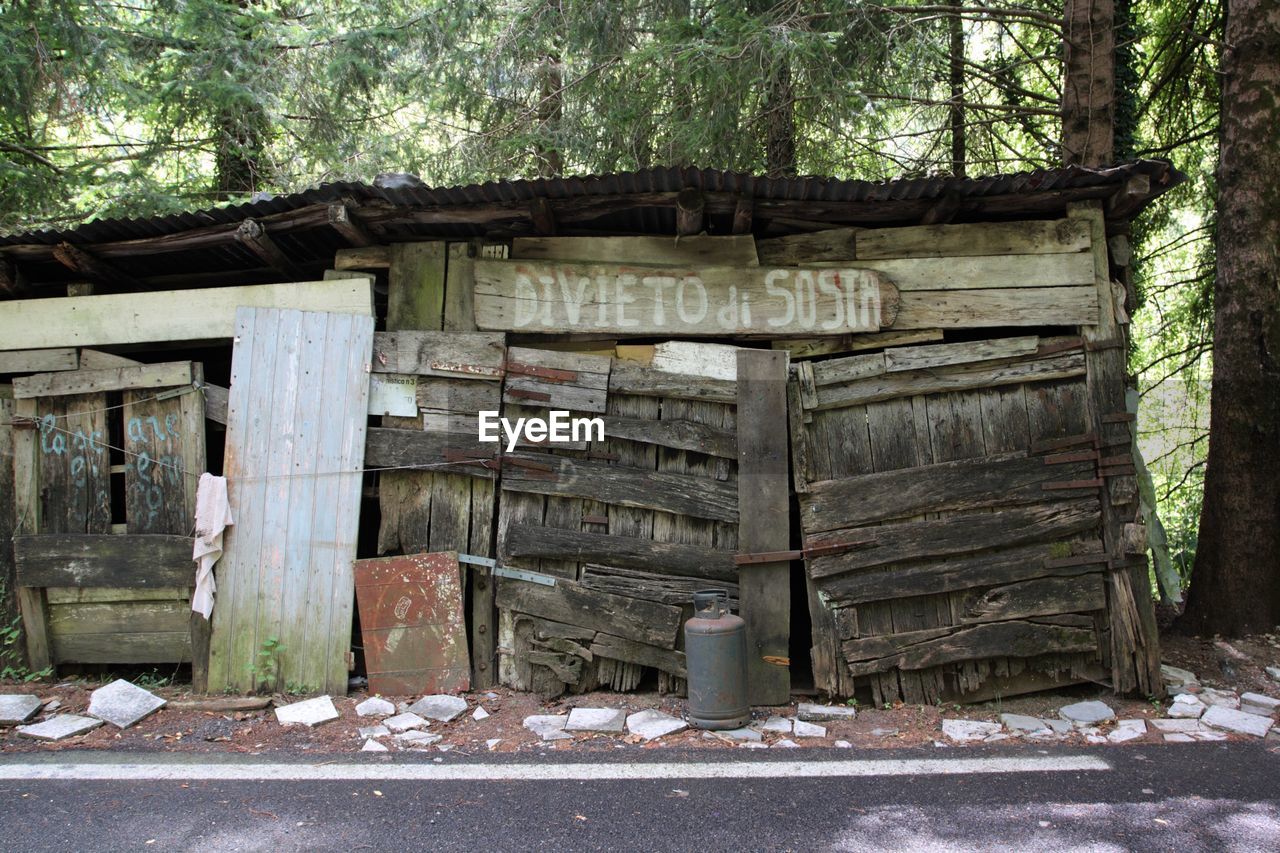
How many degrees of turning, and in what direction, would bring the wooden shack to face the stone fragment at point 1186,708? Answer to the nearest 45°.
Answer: approximately 90° to its left

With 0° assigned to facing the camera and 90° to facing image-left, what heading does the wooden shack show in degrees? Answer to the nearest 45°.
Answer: approximately 0°

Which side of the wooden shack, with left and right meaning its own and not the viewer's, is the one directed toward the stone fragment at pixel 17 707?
right

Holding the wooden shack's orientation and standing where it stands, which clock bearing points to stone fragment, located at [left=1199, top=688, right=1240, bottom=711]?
The stone fragment is roughly at 9 o'clock from the wooden shack.

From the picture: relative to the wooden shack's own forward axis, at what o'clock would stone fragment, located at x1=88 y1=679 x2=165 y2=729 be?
The stone fragment is roughly at 3 o'clock from the wooden shack.

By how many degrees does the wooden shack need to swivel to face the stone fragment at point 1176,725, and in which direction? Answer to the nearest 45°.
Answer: approximately 90° to its left

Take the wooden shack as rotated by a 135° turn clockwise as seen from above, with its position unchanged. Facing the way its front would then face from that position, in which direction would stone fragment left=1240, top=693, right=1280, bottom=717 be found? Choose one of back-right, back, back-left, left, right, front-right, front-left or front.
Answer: back-right
